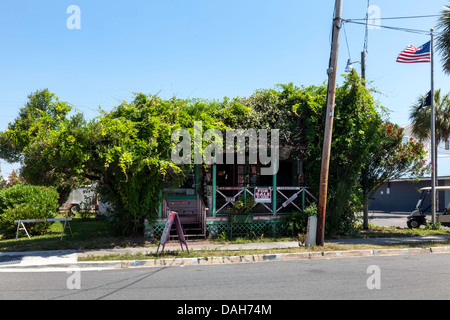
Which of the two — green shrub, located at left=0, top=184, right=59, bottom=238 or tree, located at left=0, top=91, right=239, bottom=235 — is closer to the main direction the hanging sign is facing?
the tree

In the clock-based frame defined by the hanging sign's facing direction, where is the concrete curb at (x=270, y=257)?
The concrete curb is roughly at 12 o'clock from the hanging sign.

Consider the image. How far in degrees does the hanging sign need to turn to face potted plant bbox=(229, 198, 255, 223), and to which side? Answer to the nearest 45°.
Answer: approximately 45° to its right

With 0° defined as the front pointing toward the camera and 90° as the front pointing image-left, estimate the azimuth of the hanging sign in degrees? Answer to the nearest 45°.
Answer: approximately 0°

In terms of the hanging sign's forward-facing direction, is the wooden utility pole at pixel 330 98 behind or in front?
in front

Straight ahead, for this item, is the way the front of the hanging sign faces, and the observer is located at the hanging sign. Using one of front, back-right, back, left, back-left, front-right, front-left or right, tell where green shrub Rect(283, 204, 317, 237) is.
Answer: left

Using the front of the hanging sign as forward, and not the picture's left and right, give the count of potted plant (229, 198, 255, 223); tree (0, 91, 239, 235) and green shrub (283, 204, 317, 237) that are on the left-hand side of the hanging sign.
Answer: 1

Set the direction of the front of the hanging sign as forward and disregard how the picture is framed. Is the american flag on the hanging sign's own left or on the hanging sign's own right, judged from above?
on the hanging sign's own left

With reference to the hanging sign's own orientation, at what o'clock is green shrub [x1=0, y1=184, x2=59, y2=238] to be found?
The green shrub is roughly at 3 o'clock from the hanging sign.
